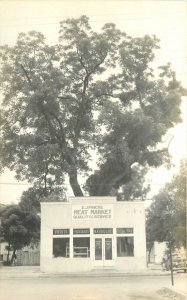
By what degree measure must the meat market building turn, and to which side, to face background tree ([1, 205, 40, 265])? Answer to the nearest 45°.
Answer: approximately 135° to its right

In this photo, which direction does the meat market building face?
toward the camera
